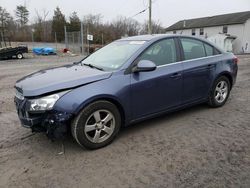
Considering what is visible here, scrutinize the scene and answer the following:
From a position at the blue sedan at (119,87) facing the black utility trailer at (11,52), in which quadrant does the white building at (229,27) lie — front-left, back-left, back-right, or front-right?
front-right

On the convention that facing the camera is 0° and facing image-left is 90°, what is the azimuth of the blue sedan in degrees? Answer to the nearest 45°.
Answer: approximately 45°

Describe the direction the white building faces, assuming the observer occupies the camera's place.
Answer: facing the viewer and to the left of the viewer

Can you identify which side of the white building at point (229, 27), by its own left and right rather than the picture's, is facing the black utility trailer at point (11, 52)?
front

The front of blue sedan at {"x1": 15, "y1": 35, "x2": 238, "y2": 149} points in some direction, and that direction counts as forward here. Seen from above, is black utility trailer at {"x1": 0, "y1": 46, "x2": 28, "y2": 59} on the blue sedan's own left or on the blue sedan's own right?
on the blue sedan's own right

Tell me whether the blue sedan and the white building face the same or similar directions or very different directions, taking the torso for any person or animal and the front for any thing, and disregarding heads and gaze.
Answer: same or similar directions

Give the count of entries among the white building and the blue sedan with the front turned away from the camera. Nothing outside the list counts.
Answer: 0
